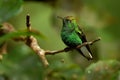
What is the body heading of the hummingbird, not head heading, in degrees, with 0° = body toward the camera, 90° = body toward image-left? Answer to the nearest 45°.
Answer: approximately 45°

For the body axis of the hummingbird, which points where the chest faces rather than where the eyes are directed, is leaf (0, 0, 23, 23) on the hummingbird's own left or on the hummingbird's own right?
on the hummingbird's own right
